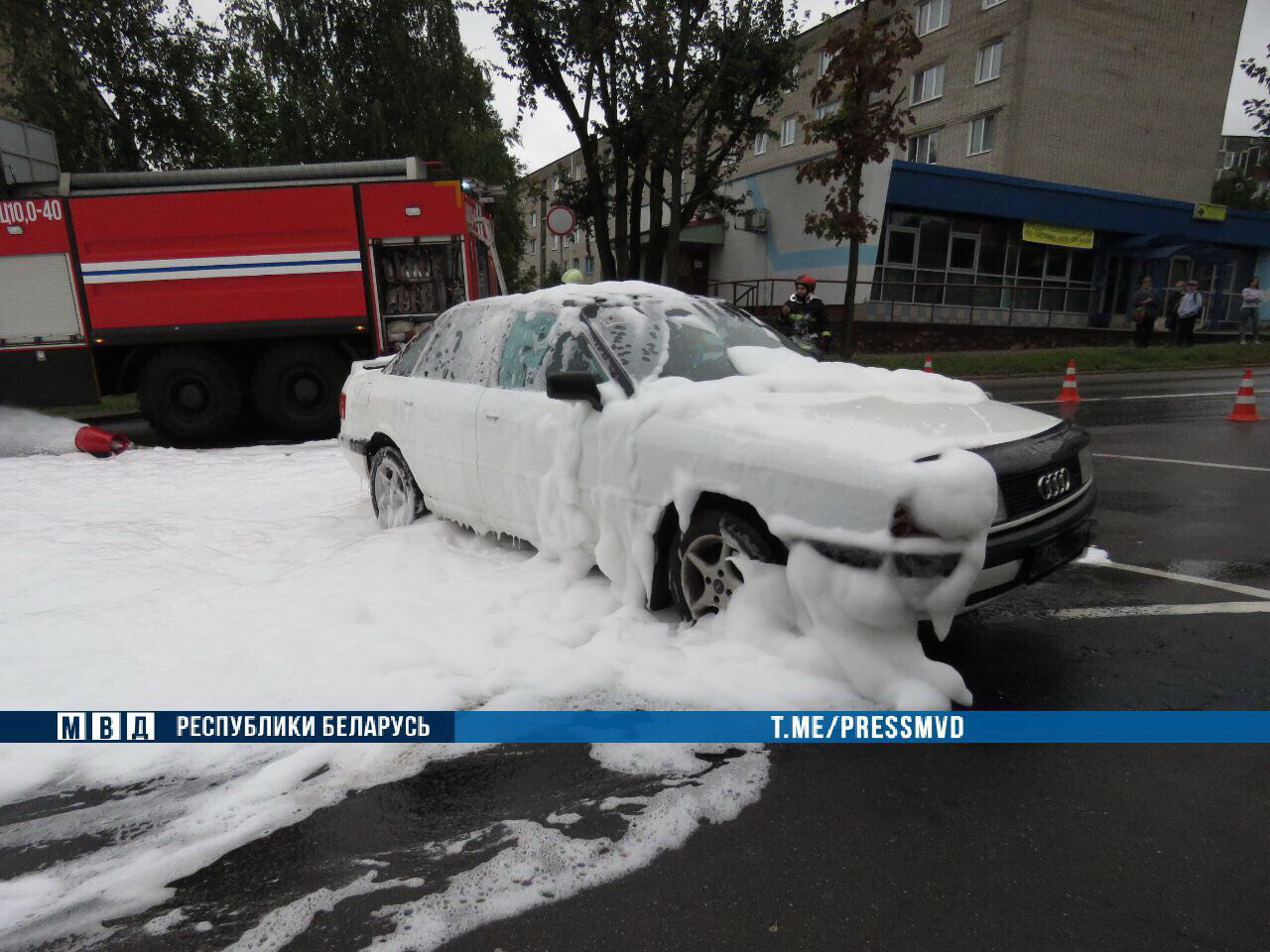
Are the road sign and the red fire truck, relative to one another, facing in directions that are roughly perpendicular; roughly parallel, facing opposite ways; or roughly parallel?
roughly perpendicular

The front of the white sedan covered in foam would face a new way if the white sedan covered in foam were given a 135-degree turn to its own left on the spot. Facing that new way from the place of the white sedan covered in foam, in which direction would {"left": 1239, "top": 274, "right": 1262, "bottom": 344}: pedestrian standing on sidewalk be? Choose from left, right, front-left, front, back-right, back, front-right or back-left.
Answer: front-right

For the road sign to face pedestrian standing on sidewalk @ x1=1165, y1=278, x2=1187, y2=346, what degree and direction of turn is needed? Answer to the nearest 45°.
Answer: approximately 135° to its left

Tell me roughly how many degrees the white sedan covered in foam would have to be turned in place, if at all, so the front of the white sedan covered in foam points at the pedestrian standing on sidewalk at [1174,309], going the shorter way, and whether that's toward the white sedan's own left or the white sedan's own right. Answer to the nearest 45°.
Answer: approximately 90° to the white sedan's own left

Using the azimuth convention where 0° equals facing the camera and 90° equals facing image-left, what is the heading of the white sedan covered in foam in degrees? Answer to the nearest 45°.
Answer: approximately 315°

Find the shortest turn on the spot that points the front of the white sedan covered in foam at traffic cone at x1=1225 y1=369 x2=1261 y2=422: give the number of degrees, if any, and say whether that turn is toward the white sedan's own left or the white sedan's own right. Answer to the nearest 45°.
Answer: approximately 90° to the white sedan's own left

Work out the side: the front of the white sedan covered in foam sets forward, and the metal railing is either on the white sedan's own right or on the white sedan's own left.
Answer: on the white sedan's own left
